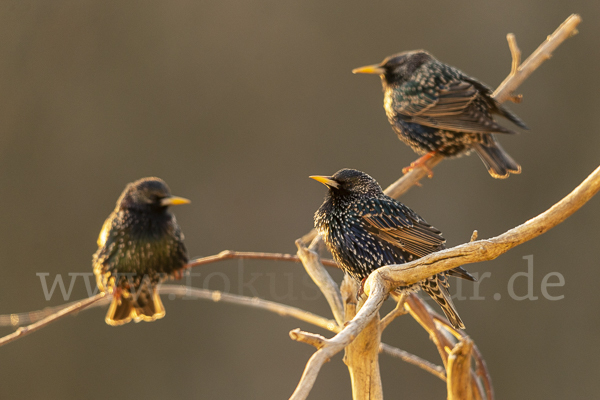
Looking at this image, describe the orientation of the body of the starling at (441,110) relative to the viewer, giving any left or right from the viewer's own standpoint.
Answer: facing to the left of the viewer

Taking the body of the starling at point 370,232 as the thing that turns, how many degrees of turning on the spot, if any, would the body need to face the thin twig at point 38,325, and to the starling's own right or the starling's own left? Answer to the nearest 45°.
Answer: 0° — it already faces it

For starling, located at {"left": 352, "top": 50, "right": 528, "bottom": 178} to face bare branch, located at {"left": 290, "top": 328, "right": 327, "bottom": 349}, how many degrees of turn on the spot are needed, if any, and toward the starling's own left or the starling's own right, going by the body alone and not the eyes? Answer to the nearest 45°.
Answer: approximately 90° to the starling's own left

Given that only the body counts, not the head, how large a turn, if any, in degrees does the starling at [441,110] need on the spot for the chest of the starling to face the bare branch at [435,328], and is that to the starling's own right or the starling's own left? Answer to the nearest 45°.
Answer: approximately 90° to the starling's own left

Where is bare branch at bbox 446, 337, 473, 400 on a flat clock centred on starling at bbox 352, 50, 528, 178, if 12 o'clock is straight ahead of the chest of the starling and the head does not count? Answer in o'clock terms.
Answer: The bare branch is roughly at 9 o'clock from the starling.

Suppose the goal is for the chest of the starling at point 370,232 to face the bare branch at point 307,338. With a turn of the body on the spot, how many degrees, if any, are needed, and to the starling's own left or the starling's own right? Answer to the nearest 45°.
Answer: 0° — it already faces it

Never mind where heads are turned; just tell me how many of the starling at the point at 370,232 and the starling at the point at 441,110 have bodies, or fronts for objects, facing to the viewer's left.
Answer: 2

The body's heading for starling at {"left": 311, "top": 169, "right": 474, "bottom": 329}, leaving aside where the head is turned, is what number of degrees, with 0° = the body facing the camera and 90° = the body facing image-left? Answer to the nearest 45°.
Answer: approximately 90°

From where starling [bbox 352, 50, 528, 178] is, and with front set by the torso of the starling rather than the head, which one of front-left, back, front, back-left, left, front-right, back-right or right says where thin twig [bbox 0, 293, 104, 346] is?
front-left

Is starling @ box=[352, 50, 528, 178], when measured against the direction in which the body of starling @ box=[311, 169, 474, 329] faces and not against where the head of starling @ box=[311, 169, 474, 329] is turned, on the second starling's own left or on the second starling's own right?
on the second starling's own right
